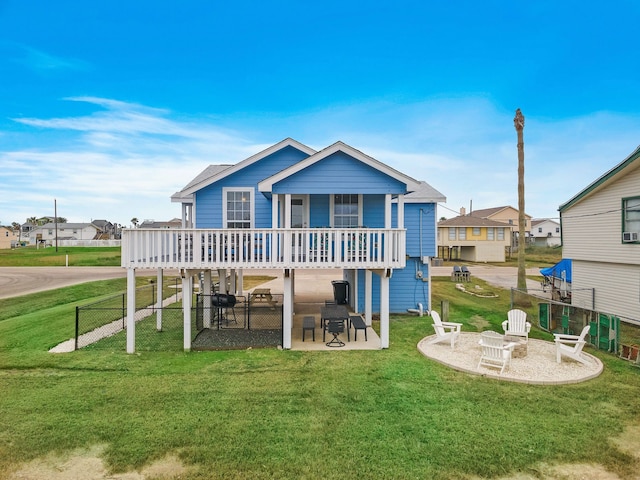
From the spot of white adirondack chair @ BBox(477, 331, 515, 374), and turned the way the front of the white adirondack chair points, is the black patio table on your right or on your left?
on your left

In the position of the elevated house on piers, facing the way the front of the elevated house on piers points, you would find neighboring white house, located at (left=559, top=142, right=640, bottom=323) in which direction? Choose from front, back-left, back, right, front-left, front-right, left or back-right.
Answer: left

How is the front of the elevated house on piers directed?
toward the camera

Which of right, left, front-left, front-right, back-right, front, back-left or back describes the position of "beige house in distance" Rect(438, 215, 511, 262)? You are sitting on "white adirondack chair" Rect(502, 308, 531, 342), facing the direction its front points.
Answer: back

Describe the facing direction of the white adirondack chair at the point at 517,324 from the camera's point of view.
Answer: facing the viewer

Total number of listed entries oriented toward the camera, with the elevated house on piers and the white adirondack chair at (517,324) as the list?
2

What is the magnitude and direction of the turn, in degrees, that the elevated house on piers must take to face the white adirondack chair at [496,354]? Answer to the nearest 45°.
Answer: approximately 45° to its left

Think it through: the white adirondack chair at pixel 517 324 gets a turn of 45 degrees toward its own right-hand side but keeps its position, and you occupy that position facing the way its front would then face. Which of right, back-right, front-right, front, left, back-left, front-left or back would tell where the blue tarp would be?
back-right

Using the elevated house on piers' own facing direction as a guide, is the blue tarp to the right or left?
on its left

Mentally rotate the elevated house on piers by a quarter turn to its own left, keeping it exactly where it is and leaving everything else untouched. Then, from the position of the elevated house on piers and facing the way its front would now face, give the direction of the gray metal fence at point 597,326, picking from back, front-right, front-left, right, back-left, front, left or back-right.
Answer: front

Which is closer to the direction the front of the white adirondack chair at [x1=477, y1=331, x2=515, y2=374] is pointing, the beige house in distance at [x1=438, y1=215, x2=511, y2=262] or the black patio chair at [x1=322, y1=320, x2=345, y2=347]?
the beige house in distance
